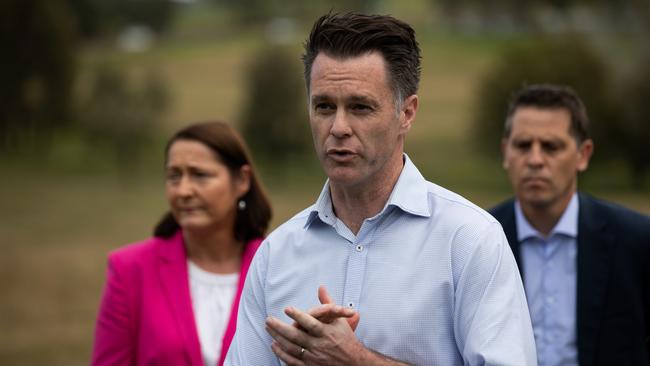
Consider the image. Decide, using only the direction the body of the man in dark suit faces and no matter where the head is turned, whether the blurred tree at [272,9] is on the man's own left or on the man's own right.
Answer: on the man's own right

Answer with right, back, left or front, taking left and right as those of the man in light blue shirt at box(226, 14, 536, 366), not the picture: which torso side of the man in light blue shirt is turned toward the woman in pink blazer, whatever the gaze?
right

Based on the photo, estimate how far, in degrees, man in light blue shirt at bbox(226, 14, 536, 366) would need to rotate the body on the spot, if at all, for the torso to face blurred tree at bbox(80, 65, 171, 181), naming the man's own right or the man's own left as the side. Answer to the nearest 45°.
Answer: approximately 135° to the man's own right

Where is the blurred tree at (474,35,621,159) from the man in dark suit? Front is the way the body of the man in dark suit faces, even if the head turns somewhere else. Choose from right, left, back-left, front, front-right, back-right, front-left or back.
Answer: back-right

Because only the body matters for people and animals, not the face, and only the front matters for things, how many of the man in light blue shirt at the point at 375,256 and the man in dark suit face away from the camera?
0

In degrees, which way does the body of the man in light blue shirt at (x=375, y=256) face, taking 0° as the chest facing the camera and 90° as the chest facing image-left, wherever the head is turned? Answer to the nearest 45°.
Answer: approximately 45°

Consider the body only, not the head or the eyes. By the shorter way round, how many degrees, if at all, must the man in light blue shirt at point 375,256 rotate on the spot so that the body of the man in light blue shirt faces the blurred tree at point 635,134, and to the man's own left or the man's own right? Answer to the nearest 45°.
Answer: approximately 135° to the man's own right

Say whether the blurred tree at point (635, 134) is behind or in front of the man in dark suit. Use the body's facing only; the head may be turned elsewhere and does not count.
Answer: behind

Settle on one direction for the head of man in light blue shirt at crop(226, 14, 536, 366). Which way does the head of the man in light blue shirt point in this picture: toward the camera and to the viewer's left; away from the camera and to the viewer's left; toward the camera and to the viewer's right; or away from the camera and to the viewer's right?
toward the camera and to the viewer's left

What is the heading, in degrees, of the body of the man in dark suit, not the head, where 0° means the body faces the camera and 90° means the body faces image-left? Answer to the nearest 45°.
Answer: approximately 45°

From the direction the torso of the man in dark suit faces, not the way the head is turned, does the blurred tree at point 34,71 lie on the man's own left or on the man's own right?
on the man's own right

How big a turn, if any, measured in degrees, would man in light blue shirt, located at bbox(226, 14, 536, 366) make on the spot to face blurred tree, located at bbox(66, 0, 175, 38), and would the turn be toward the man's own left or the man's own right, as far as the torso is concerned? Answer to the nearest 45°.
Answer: approximately 135° to the man's own right

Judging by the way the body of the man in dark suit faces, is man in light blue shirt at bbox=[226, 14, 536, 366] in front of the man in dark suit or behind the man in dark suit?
in front

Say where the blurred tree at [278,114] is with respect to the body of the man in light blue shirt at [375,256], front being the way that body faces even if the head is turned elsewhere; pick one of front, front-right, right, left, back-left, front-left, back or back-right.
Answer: back-right
